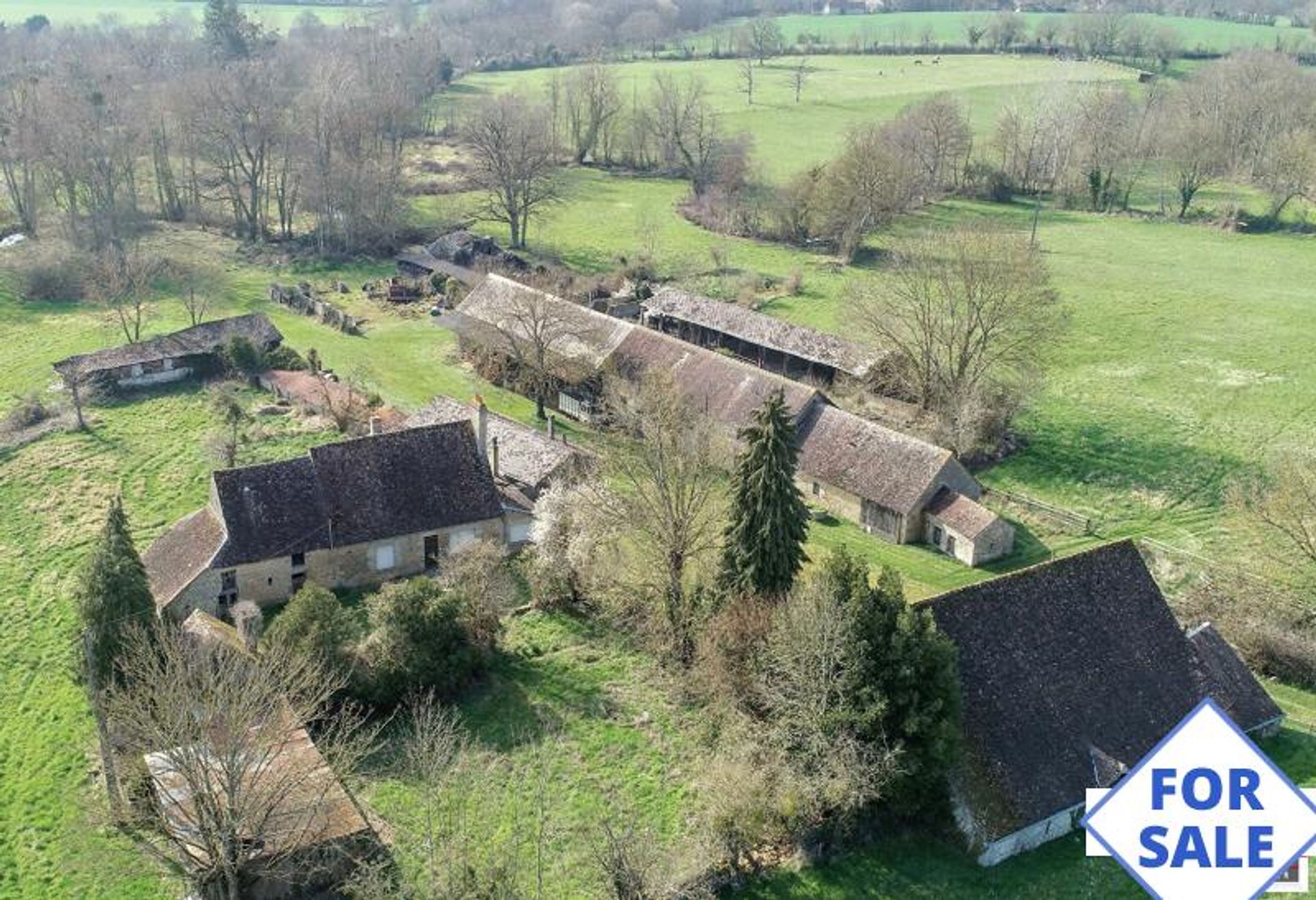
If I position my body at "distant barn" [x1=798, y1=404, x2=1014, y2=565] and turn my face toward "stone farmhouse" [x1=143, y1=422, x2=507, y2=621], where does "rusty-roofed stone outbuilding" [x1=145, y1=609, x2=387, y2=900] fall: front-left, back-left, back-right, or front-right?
front-left

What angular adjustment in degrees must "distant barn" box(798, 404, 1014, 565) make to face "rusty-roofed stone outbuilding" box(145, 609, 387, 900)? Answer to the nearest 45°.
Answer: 0° — it already faces it

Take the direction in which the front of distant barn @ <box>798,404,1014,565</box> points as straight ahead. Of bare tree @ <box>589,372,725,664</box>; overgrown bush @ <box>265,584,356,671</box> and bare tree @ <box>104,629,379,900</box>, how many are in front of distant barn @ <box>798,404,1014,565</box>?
3

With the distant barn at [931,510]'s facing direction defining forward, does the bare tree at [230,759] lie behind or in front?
in front

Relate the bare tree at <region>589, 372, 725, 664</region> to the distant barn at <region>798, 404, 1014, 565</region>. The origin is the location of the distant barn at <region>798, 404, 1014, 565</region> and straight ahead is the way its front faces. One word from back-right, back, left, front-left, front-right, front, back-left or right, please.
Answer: front

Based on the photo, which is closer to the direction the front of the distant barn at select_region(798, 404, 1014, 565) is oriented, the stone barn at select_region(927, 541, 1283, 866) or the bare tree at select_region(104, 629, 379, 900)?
the bare tree

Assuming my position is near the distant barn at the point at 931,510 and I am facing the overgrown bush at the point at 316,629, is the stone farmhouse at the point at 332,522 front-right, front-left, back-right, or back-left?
front-right

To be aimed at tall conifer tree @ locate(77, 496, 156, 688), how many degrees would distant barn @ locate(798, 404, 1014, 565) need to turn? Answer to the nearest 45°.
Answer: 0° — it already faces it

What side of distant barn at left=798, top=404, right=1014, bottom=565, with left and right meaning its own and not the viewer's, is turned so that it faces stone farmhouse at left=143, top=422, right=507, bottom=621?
front

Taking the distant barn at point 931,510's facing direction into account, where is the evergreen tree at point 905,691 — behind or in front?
in front

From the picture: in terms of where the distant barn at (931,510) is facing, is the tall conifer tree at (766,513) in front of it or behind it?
in front

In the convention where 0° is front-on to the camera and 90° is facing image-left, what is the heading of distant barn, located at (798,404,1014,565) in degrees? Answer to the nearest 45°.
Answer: approximately 45°
